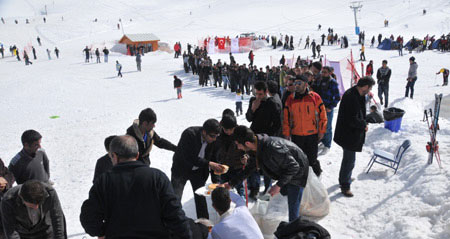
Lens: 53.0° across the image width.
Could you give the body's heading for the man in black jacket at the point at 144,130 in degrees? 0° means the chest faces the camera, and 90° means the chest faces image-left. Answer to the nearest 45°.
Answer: approximately 315°

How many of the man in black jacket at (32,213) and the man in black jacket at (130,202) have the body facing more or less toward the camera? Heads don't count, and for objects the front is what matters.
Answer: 1

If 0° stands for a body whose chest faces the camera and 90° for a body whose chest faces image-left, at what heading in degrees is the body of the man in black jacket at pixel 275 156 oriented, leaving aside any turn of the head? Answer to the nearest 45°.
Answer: approximately 90°

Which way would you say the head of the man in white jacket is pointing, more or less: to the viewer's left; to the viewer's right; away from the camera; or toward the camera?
away from the camera

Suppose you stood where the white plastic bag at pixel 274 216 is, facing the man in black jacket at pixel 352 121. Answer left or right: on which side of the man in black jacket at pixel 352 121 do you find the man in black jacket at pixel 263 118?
left

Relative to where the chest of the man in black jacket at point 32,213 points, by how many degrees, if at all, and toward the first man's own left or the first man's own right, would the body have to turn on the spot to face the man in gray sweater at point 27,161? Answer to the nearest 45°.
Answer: approximately 180°

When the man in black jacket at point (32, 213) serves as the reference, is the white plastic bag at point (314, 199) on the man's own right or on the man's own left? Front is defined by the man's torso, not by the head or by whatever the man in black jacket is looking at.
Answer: on the man's own left

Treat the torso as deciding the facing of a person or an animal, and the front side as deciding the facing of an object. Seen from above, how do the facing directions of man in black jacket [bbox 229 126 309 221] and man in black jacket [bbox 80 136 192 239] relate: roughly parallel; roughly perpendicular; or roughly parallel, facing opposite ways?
roughly perpendicular
